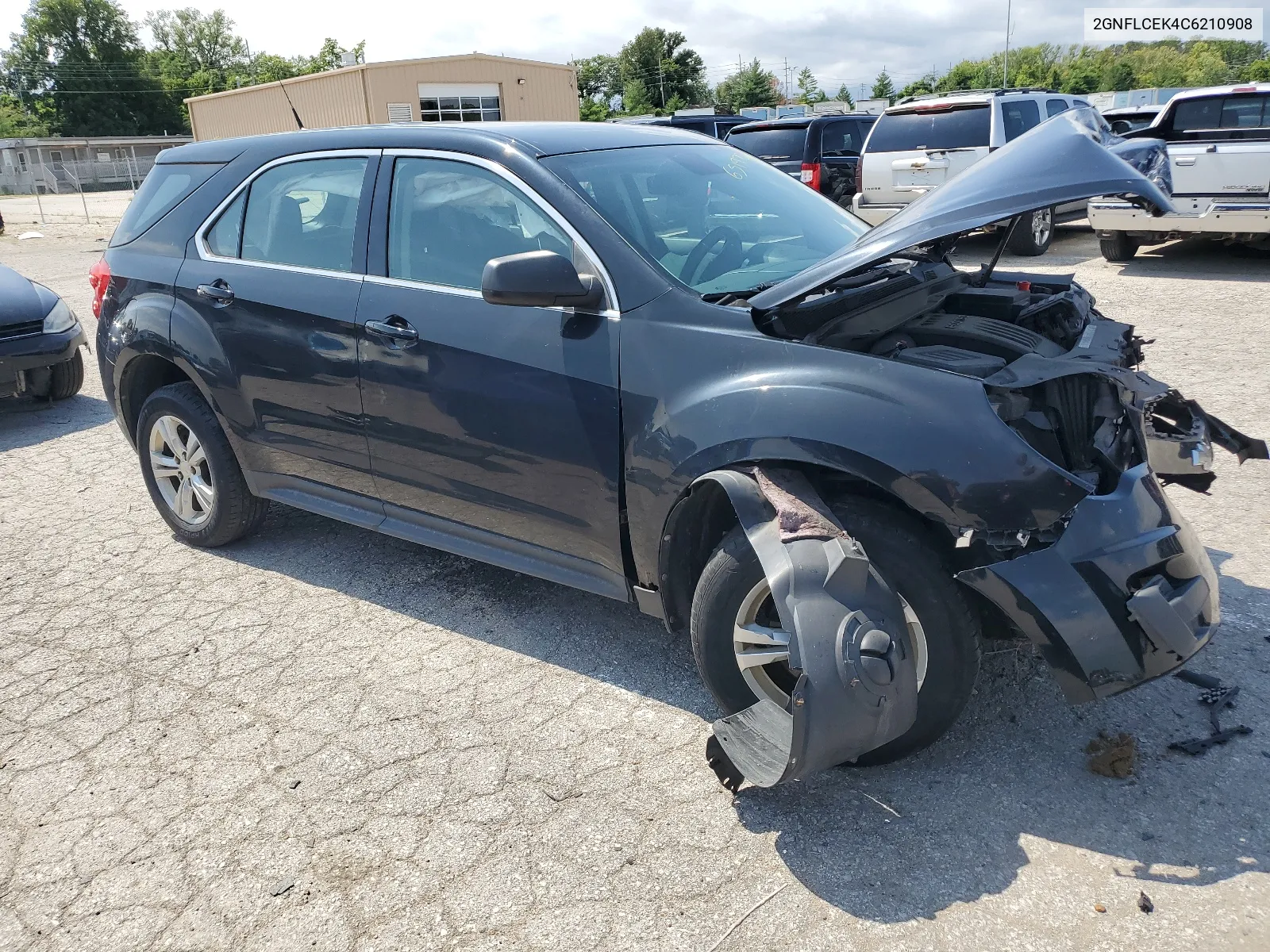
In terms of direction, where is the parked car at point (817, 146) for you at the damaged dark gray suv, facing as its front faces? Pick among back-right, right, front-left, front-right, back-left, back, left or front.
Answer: back-left

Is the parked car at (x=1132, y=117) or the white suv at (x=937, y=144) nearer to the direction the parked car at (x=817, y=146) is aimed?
the parked car

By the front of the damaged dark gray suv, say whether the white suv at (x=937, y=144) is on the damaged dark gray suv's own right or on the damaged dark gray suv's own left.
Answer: on the damaged dark gray suv's own left

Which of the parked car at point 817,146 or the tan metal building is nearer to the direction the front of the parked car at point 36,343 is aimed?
the parked car

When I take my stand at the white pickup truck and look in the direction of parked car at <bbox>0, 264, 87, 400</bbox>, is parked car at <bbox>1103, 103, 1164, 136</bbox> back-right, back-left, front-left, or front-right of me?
back-right

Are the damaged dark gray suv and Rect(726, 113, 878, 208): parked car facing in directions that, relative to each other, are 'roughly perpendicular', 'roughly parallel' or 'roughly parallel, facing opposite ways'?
roughly perpendicular

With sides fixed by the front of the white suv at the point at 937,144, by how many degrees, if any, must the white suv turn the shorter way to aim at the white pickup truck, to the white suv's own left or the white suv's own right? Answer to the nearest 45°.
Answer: approximately 90° to the white suv's own right

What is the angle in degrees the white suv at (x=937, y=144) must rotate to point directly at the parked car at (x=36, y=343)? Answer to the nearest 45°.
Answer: approximately 180°

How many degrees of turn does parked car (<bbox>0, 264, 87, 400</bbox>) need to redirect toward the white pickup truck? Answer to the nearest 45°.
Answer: approximately 45° to its left

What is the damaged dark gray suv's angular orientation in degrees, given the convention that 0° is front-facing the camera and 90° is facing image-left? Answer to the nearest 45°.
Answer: approximately 315°

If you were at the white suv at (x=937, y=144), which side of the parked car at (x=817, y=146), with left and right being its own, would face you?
right
